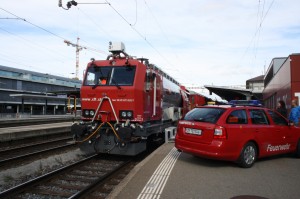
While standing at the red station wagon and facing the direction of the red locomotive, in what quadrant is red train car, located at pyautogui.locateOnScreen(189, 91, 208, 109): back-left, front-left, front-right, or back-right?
front-right

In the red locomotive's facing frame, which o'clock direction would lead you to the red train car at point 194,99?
The red train car is roughly at 5 o'clock from the red locomotive.

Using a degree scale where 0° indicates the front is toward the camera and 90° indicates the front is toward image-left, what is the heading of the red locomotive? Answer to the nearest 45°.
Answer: approximately 45°

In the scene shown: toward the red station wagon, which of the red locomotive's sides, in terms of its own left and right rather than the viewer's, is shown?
left
